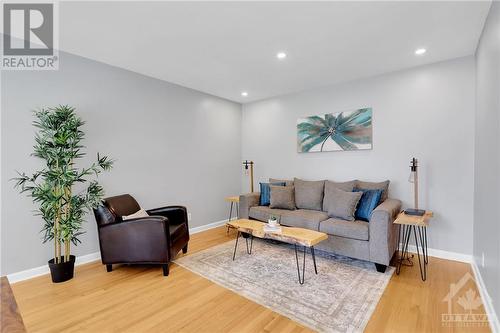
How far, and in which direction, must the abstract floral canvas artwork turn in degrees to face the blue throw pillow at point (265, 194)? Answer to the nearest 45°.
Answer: approximately 45° to its right

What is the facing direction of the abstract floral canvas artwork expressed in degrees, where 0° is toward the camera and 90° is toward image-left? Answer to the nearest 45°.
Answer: approximately 45°
